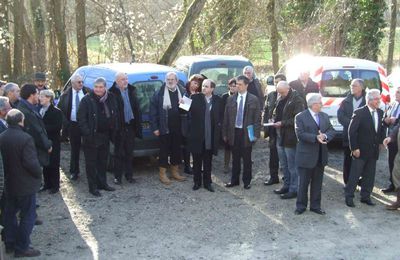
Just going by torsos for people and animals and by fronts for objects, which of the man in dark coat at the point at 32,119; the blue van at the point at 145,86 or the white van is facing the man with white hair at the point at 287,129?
the man in dark coat

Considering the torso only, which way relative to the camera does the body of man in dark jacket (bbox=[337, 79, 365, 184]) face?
toward the camera

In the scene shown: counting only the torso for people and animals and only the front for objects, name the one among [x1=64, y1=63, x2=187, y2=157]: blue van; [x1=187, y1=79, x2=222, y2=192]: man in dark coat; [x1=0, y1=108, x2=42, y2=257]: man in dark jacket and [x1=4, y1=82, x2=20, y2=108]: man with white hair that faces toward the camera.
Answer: [x1=187, y1=79, x2=222, y2=192]: man in dark coat

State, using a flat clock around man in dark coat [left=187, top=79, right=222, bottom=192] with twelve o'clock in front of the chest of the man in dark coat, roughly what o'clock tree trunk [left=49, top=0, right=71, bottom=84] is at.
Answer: The tree trunk is roughly at 5 o'clock from the man in dark coat.

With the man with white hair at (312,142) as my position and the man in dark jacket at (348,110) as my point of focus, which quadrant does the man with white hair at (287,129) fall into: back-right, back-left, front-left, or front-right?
front-left

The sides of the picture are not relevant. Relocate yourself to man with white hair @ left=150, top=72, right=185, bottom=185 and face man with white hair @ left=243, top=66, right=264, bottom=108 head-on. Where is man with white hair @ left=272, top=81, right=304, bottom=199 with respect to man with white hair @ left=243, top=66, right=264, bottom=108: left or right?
right

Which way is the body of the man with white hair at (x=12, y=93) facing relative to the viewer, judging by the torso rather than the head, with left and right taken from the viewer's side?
facing to the right of the viewer

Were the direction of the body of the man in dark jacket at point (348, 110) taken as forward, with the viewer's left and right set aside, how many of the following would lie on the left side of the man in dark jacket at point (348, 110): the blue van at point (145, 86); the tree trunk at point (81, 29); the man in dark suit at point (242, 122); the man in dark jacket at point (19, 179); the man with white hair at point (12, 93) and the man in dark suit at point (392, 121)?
1

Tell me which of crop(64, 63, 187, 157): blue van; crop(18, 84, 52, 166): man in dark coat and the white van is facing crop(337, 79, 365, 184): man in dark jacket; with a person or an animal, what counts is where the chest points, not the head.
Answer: crop(18, 84, 52, 166): man in dark coat

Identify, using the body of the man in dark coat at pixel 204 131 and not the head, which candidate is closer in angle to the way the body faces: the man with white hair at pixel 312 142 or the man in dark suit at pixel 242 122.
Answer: the man with white hair

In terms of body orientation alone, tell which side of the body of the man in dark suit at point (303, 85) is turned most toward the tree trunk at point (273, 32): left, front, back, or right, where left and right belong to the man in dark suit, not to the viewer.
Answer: back

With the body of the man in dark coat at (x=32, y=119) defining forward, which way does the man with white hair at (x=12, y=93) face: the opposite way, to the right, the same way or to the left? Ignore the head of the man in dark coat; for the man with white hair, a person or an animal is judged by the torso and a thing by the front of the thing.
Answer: the same way

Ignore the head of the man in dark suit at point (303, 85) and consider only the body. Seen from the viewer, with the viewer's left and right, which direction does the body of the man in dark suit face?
facing the viewer

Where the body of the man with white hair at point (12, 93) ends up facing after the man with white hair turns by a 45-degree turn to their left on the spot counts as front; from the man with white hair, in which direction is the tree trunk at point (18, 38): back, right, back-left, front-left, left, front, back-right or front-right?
front-left

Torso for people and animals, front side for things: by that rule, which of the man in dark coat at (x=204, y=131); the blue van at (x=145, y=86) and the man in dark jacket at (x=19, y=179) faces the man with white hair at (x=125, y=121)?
the man in dark jacket at (x=19, y=179)
